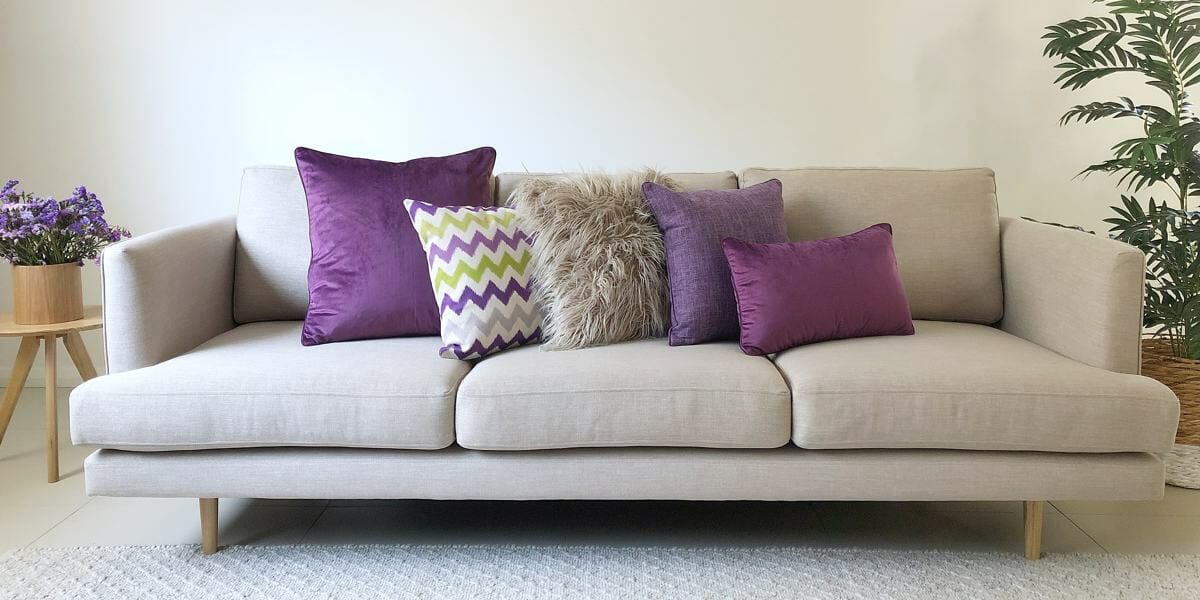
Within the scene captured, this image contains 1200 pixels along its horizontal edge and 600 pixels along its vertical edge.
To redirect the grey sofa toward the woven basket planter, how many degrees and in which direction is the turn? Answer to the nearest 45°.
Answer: approximately 135° to its left

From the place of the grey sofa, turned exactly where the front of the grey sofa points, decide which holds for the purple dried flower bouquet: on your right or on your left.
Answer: on your right

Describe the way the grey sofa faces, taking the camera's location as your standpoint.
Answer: facing the viewer
